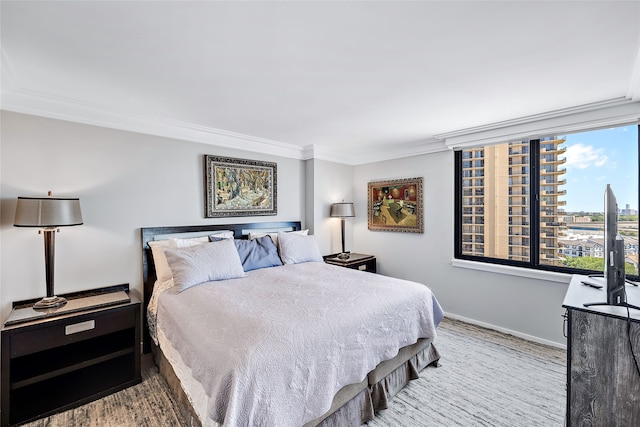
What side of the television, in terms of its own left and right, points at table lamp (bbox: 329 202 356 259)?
front

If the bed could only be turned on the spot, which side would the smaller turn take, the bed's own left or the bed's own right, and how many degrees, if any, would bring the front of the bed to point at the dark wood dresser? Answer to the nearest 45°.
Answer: approximately 45° to the bed's own left

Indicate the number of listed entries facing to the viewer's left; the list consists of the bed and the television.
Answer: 1

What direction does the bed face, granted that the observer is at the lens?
facing the viewer and to the right of the viewer

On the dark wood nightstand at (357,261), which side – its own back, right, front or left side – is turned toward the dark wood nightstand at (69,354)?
right

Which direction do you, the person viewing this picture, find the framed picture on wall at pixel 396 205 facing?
facing the viewer and to the left of the viewer

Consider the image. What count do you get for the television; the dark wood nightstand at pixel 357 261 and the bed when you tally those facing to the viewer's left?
1

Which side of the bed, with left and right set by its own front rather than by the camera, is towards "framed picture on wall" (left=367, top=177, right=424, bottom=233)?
left

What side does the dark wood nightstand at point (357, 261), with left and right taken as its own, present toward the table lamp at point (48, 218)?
right

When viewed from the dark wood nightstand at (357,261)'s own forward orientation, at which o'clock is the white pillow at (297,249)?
The white pillow is roughly at 3 o'clock from the dark wood nightstand.

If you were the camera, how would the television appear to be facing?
facing to the left of the viewer
